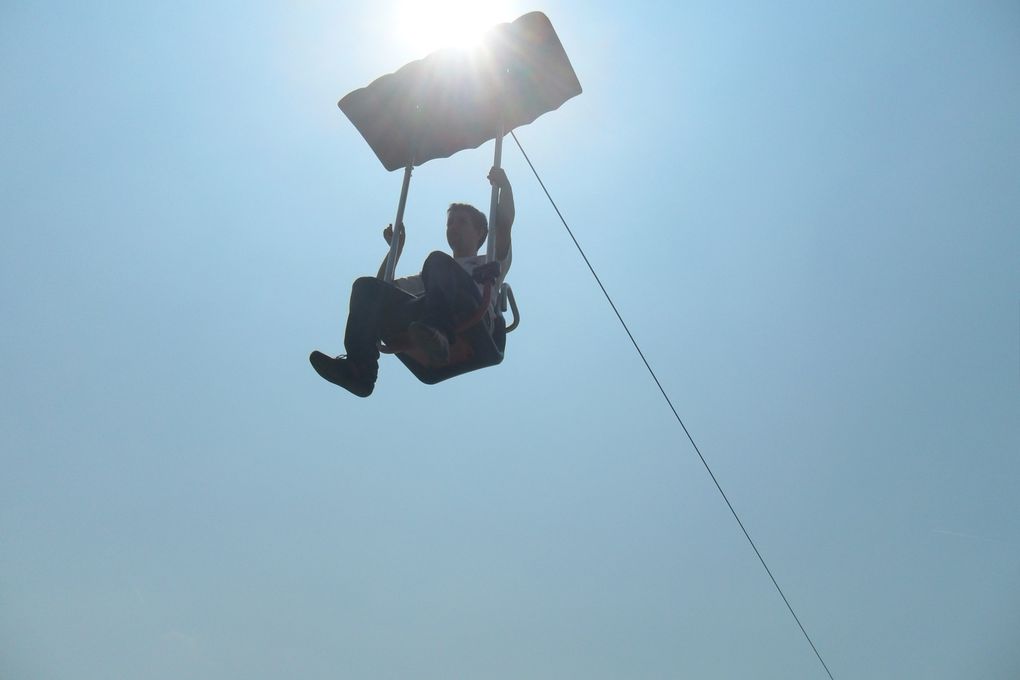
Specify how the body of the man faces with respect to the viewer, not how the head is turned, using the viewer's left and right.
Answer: facing the viewer and to the left of the viewer

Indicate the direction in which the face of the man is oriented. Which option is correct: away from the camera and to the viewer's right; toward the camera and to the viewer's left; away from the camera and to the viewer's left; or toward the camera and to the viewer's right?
toward the camera and to the viewer's left
